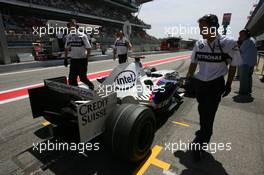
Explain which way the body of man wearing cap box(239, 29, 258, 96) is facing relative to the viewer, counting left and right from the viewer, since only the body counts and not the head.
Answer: facing to the left of the viewer

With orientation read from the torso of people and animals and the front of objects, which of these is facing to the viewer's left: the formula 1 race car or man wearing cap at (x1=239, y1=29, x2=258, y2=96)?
the man wearing cap

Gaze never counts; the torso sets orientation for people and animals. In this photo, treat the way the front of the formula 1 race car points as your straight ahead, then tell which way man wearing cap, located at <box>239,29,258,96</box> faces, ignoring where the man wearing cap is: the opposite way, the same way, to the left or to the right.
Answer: to the left

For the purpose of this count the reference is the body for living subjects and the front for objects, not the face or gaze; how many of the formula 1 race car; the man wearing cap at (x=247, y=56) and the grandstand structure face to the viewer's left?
1

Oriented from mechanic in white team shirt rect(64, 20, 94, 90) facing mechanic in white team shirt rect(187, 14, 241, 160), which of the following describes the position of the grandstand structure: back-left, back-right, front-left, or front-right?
back-left

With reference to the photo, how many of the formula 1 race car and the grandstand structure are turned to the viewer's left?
0

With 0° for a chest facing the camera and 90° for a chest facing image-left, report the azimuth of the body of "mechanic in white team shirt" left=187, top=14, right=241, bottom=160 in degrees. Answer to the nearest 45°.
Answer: approximately 45°

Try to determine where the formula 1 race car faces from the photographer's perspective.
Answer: facing away from the viewer and to the right of the viewer

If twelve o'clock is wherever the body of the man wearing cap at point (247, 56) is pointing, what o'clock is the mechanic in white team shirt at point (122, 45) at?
The mechanic in white team shirt is roughly at 12 o'clock from the man wearing cap.

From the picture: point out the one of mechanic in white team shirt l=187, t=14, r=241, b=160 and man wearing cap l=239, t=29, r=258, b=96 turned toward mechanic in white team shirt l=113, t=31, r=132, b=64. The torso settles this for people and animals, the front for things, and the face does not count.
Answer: the man wearing cap

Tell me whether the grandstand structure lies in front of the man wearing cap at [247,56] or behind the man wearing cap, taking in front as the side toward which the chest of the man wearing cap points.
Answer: in front

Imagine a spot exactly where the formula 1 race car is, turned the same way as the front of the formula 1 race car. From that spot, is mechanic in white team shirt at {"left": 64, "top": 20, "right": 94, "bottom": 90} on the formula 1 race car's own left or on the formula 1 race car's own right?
on the formula 1 race car's own left
